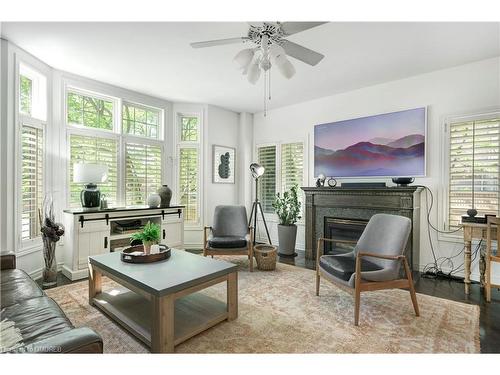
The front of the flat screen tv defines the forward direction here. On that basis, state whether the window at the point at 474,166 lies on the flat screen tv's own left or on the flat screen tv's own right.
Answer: on the flat screen tv's own left

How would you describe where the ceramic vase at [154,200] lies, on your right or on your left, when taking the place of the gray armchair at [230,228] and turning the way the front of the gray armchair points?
on your right

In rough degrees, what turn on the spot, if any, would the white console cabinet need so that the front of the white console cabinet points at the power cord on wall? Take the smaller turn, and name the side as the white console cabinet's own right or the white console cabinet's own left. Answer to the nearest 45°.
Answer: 0° — it already faces it

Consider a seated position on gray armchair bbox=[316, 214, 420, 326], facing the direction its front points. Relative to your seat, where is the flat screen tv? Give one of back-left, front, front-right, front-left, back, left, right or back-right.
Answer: back-right

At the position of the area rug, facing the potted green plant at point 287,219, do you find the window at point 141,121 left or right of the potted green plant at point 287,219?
left

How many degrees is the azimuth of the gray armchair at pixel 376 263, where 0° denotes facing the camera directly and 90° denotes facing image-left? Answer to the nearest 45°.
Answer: approximately 45°

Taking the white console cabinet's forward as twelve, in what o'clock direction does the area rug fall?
The area rug is roughly at 12 o'clock from the white console cabinet.

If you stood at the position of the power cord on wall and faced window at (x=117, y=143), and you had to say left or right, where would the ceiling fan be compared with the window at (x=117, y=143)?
left

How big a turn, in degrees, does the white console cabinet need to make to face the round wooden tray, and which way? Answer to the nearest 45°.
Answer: approximately 45° to its right

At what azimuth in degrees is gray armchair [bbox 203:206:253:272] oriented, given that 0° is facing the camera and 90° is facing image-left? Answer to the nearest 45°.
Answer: approximately 0°
